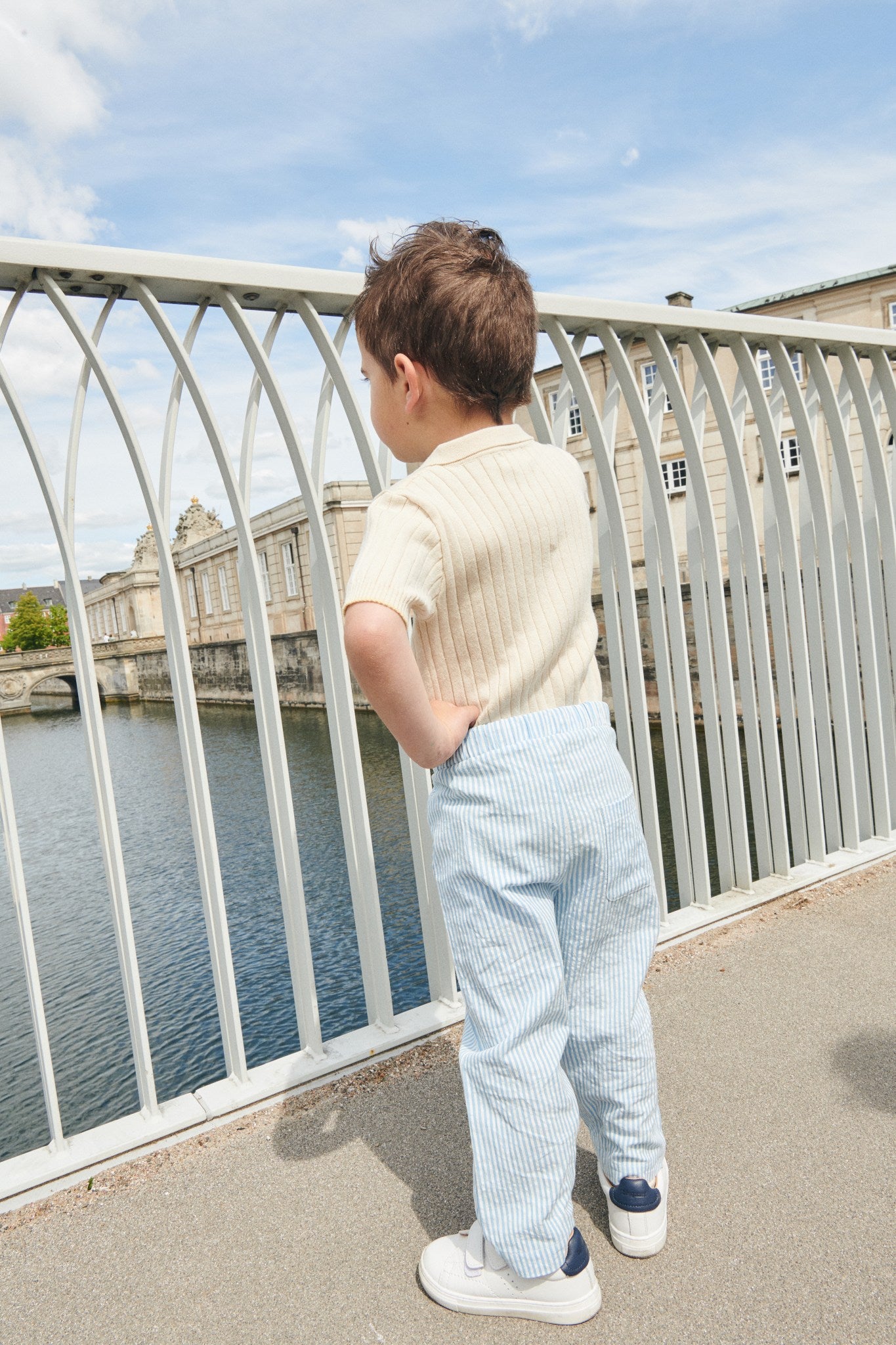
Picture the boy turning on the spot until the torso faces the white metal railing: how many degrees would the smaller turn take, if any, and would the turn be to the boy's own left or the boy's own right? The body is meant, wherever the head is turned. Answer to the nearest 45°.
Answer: approximately 45° to the boy's own right

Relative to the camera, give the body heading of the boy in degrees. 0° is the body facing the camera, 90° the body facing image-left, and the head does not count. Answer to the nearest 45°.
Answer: approximately 135°

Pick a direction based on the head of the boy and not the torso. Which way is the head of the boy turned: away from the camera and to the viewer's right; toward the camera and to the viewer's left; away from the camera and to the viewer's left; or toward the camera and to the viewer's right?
away from the camera and to the viewer's left

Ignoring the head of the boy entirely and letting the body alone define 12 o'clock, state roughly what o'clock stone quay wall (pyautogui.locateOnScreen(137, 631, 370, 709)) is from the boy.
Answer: The stone quay wall is roughly at 1 o'clock from the boy.
